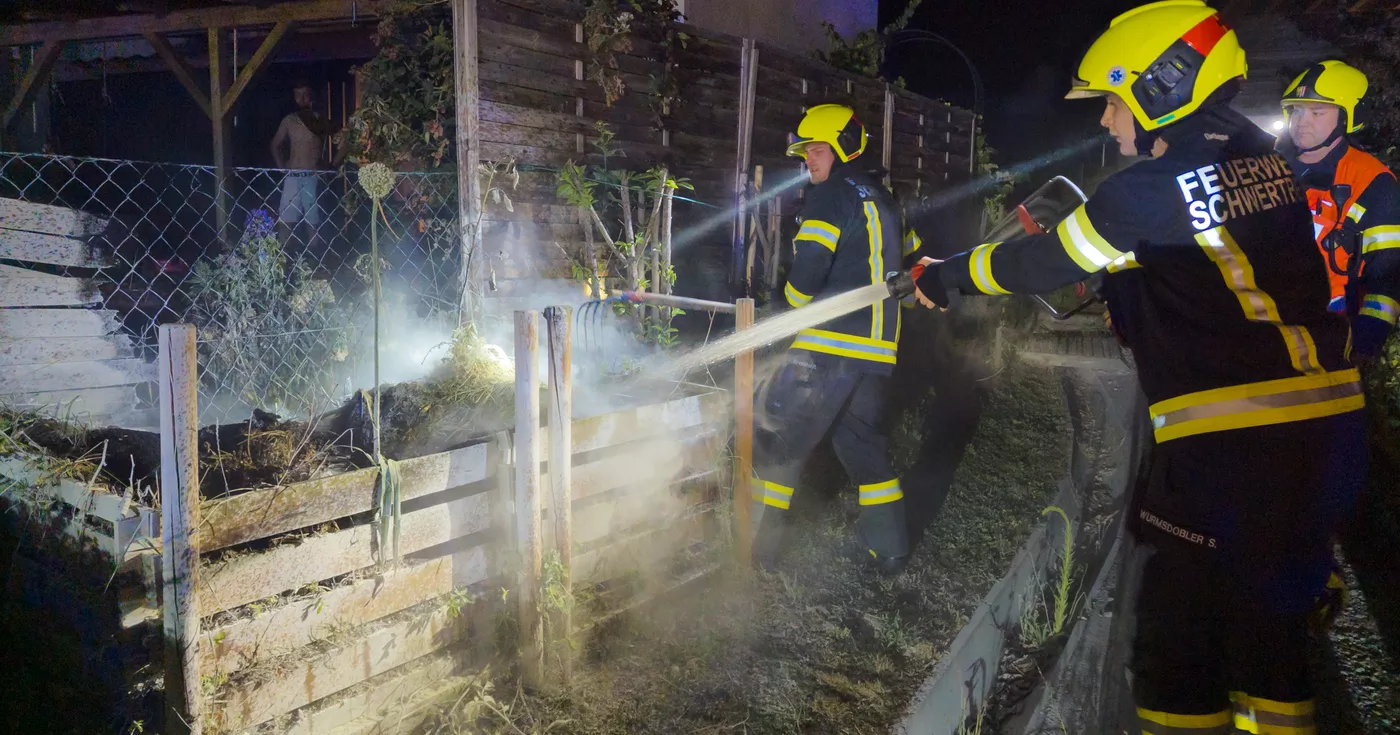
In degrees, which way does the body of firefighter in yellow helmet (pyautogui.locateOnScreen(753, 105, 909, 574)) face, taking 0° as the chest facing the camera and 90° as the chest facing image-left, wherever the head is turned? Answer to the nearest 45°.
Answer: approximately 135°

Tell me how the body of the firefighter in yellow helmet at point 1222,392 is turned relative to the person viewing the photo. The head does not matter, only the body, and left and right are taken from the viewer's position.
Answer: facing away from the viewer and to the left of the viewer

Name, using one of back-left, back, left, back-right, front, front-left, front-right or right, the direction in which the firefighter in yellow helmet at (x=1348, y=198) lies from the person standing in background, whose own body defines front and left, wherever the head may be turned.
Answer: front-left

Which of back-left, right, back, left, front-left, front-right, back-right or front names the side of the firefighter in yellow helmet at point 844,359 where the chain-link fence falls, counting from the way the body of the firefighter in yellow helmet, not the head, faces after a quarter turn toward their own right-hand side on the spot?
back-left

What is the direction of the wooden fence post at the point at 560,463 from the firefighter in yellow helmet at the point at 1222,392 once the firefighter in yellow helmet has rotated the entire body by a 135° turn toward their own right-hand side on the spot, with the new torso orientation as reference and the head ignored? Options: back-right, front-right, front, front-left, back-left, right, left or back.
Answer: back

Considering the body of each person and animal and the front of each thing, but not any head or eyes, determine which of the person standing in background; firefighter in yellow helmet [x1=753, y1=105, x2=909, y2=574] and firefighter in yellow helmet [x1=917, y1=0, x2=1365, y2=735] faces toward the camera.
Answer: the person standing in background

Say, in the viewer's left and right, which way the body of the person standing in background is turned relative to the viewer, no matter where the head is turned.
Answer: facing the viewer

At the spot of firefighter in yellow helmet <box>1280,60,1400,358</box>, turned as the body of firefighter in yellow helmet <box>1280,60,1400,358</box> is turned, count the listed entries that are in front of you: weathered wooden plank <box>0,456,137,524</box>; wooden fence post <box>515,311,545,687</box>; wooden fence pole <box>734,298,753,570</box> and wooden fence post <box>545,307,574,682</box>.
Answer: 4

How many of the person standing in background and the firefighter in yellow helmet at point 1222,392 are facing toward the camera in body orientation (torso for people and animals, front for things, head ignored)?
1

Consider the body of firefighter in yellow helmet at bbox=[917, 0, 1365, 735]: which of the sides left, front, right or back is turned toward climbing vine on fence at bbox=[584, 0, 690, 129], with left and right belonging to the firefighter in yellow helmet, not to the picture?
front

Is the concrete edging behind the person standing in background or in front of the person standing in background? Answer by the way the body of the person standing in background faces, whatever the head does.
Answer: in front

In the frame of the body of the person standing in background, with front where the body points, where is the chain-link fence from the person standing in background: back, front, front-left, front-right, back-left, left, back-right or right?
front
